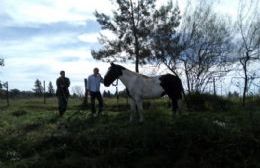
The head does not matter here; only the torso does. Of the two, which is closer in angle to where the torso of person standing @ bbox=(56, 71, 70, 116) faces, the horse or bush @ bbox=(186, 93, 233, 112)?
the horse

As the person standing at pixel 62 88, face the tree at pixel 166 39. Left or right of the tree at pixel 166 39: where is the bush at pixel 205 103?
right

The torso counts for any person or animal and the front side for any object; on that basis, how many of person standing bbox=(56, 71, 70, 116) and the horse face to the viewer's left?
1

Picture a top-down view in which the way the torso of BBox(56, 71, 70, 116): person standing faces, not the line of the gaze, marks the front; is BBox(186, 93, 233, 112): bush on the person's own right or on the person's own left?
on the person's own left

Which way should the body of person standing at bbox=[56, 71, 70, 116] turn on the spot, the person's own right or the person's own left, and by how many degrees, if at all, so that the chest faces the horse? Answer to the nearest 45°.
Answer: approximately 45° to the person's own left

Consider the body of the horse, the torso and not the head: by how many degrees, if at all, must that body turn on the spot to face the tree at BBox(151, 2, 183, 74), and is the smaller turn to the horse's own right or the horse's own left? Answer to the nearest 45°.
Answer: approximately 90° to the horse's own right

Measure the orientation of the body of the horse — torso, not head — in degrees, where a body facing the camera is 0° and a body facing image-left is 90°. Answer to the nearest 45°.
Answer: approximately 90°
